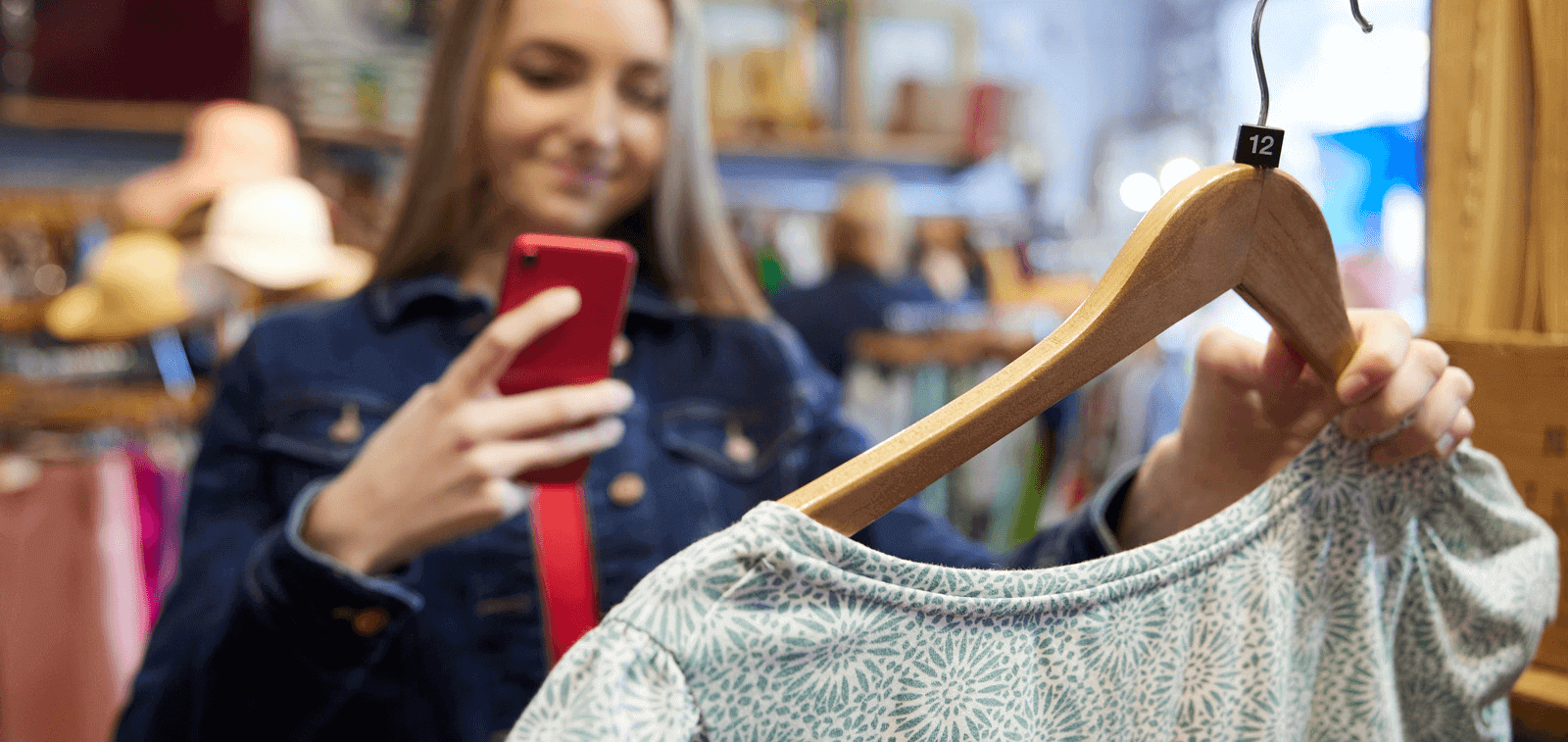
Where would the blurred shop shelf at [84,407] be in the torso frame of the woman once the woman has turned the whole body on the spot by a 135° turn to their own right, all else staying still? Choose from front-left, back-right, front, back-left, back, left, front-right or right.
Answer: front

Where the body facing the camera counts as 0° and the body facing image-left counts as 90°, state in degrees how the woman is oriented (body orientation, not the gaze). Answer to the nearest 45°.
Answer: approximately 0°

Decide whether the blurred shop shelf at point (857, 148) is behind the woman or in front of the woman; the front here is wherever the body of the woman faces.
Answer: behind

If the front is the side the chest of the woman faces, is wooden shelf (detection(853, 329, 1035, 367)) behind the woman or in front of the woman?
behind

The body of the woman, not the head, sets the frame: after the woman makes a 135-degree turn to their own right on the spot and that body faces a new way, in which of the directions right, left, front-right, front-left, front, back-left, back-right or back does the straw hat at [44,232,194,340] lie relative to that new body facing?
front
